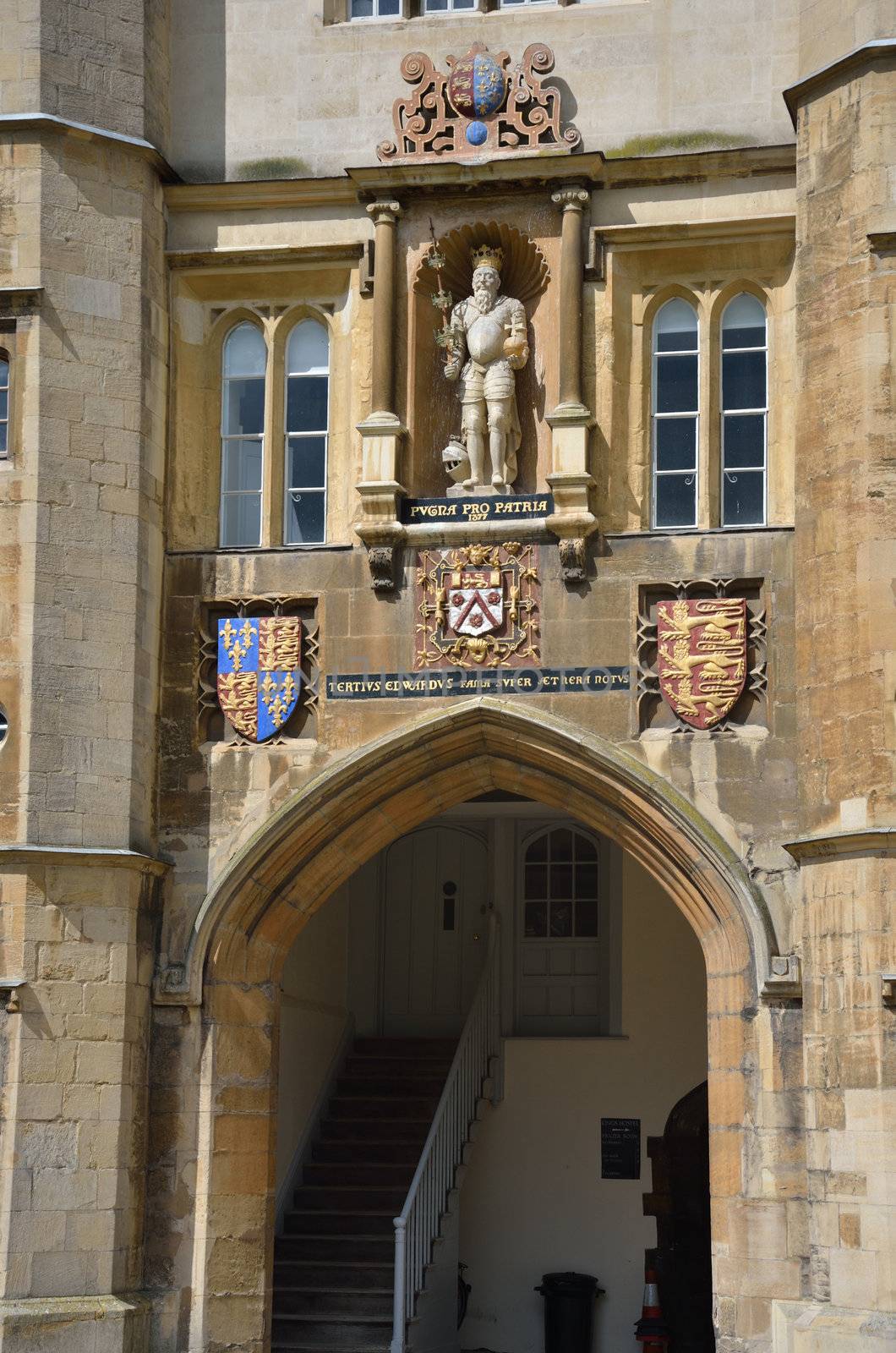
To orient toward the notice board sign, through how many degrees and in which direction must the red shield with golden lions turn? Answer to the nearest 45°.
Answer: approximately 180°

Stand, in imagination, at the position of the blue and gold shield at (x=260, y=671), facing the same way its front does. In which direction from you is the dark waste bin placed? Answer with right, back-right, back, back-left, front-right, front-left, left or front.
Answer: back-left

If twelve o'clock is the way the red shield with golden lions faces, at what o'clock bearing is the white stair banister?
The white stair banister is roughly at 5 o'clock from the red shield with golden lions.

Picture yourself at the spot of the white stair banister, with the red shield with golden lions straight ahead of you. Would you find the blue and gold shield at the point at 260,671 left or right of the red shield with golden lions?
right

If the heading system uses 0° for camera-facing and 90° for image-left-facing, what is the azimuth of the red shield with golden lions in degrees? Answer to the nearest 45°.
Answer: approximately 0°

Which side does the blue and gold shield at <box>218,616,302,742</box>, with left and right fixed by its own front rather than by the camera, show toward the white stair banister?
back
